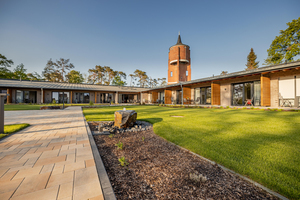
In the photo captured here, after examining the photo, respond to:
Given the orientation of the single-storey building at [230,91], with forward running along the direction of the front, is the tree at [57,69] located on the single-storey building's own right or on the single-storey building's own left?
on the single-storey building's own right

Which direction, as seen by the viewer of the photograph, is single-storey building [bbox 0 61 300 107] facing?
facing the viewer

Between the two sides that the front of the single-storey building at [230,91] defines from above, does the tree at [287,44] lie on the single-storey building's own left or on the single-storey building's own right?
on the single-storey building's own left

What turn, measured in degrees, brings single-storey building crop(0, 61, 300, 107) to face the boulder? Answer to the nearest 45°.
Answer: approximately 45° to its right

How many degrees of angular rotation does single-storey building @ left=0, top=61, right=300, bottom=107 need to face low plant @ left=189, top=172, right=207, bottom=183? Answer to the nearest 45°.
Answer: approximately 45° to its right

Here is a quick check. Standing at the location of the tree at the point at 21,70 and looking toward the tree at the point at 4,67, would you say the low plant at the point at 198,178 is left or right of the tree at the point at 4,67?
left

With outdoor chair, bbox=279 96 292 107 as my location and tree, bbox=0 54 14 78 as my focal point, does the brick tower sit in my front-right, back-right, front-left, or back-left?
front-right

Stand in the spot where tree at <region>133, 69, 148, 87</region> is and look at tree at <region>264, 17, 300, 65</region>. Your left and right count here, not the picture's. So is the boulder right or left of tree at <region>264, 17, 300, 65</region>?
right

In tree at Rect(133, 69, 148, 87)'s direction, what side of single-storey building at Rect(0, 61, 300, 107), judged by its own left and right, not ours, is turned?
back

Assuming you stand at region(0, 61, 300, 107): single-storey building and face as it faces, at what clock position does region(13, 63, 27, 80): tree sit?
The tree is roughly at 4 o'clock from the single-storey building.

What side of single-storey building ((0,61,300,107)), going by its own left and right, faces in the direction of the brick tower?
back

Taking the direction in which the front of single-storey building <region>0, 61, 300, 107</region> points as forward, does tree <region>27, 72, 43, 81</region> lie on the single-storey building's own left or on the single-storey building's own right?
on the single-storey building's own right

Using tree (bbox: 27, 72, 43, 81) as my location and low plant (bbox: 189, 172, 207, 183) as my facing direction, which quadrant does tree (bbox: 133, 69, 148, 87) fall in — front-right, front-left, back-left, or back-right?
front-left

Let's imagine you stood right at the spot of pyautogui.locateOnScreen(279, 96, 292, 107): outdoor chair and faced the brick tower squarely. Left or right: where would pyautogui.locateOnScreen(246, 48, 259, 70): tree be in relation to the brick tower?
right

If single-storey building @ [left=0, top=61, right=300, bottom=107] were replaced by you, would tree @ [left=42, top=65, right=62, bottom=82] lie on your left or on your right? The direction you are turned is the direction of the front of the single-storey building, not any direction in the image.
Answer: on your right

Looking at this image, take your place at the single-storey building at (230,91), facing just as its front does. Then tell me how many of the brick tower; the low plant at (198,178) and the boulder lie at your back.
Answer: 1

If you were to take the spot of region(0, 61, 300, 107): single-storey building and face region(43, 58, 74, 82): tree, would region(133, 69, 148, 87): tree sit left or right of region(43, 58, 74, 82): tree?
right

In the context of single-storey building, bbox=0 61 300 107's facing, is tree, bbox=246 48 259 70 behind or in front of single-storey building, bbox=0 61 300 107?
behind
